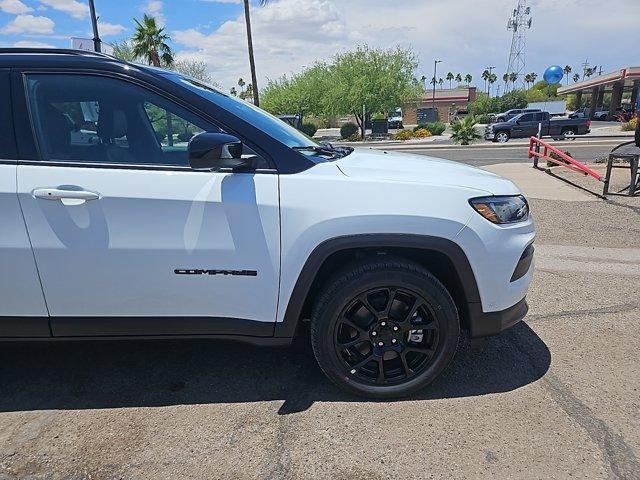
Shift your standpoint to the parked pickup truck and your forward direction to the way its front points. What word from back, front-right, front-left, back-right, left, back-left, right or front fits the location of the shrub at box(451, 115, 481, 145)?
front-left

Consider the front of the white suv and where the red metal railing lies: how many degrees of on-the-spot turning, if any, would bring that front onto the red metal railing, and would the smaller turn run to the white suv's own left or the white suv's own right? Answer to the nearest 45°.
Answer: approximately 45° to the white suv's own left

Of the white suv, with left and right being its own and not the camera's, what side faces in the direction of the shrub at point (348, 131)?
left

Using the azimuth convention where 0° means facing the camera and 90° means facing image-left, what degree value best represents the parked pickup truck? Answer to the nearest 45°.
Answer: approximately 90°

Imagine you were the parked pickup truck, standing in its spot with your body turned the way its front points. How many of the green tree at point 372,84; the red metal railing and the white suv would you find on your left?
2

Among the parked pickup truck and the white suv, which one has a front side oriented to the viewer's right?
the white suv

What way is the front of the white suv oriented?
to the viewer's right

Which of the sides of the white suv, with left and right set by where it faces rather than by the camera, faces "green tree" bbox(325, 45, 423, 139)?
left

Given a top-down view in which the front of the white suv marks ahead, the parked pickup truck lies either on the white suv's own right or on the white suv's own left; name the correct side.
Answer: on the white suv's own left

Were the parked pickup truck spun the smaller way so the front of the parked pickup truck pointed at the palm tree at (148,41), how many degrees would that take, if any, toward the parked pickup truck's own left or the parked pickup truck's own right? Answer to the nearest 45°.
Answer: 0° — it already faces it

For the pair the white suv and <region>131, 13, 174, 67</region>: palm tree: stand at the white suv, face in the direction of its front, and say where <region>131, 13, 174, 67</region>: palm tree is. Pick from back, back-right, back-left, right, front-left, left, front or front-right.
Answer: left

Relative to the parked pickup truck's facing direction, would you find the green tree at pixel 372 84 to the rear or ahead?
ahead

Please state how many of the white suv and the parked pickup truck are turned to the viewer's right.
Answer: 1
